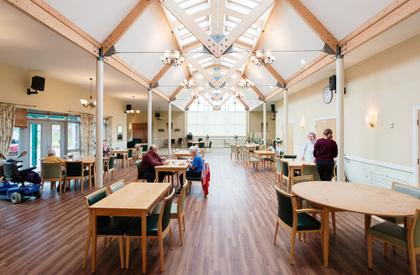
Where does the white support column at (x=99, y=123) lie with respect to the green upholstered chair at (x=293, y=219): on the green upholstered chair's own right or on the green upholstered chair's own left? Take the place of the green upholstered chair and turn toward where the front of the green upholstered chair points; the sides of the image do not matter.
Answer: on the green upholstered chair's own left

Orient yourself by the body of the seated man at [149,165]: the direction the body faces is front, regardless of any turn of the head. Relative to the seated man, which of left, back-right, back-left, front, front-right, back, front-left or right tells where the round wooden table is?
front-right

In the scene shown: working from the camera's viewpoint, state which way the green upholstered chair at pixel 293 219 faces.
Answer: facing away from the viewer and to the right of the viewer

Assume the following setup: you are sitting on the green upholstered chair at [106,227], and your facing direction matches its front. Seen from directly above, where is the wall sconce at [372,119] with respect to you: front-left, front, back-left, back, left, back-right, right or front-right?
front-left

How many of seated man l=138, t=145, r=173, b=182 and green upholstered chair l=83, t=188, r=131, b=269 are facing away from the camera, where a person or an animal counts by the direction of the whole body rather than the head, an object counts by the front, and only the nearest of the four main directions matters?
0

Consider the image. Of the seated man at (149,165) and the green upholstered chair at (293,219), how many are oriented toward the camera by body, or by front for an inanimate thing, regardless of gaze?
0

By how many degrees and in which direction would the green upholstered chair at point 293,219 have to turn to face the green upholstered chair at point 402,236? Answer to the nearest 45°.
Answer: approximately 45° to its right

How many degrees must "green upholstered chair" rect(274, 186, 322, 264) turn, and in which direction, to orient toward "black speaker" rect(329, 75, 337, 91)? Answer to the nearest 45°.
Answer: approximately 45° to its left

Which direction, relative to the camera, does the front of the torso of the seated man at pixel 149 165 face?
to the viewer's right

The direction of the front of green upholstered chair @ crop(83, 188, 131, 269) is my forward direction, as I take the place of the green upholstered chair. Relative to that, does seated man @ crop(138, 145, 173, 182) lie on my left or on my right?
on my left

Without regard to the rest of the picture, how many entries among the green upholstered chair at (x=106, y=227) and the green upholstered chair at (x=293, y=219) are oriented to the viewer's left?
0
